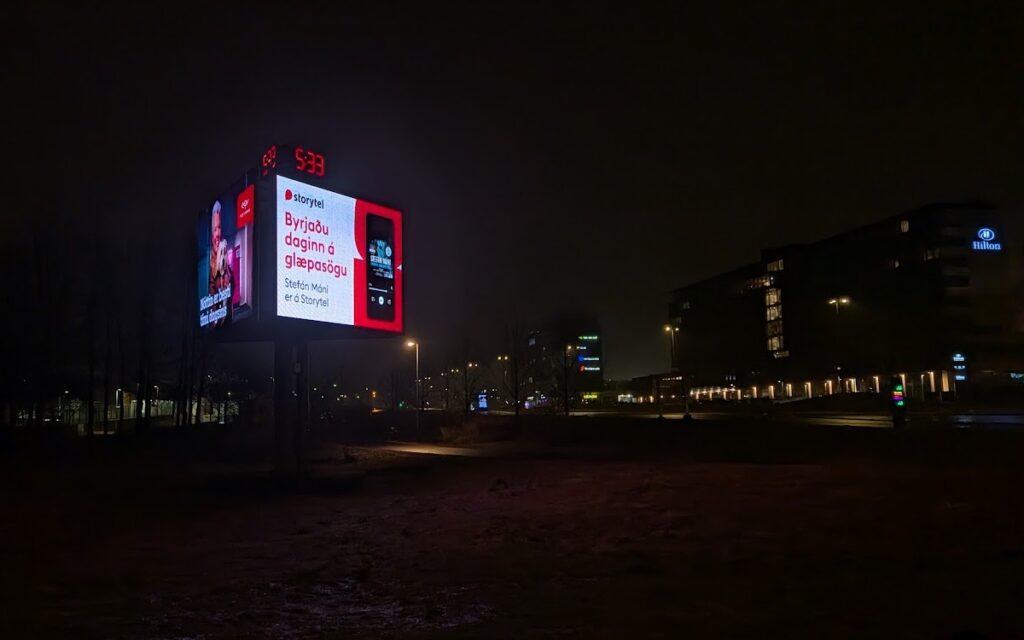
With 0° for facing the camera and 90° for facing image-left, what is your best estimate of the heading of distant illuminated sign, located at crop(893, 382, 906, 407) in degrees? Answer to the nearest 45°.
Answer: approximately 0°
